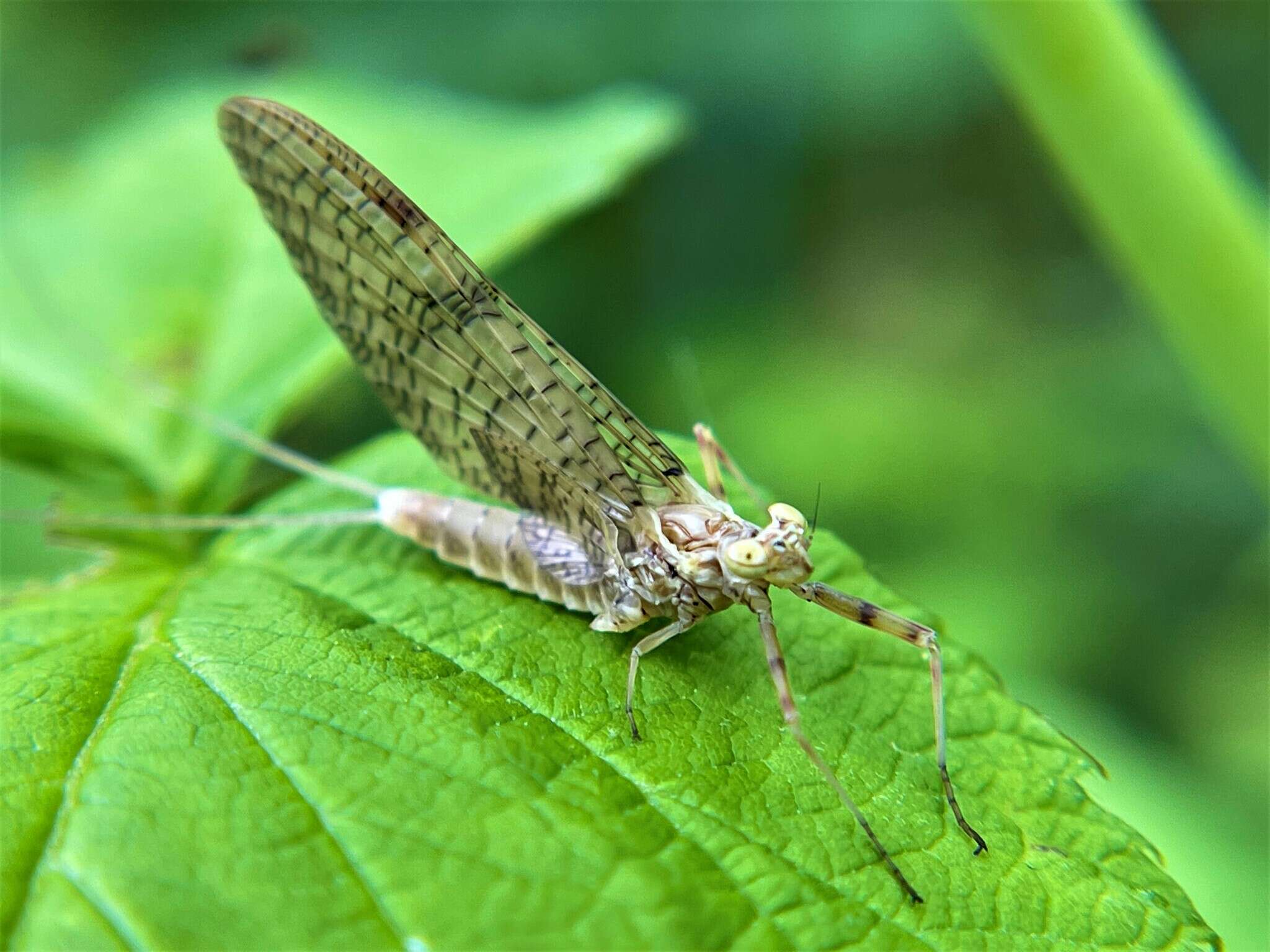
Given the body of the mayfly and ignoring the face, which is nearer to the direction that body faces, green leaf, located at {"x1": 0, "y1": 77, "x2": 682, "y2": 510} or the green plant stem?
the green plant stem

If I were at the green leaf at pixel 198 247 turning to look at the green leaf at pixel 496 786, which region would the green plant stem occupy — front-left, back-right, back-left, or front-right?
front-left

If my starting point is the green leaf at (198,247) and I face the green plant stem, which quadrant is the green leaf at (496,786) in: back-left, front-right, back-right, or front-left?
front-right

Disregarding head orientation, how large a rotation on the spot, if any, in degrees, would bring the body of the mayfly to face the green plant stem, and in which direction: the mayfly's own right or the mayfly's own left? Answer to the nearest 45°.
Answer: approximately 45° to the mayfly's own left

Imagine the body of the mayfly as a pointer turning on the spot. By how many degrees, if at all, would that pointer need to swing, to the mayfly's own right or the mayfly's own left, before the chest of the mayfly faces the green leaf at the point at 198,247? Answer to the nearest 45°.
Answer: approximately 180°
